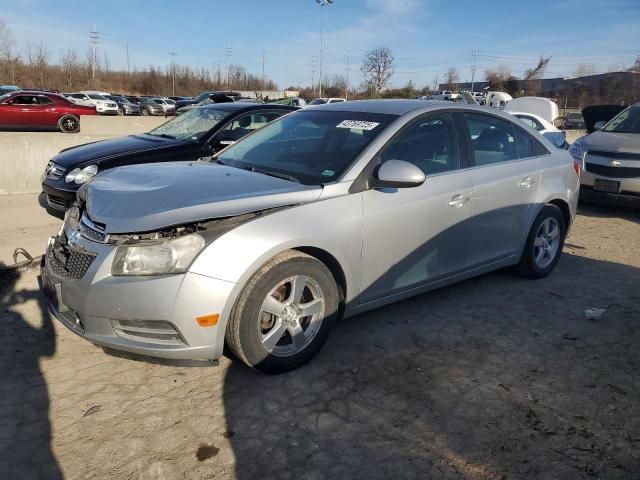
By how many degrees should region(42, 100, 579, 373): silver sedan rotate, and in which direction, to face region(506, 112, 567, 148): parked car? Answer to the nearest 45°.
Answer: approximately 180°

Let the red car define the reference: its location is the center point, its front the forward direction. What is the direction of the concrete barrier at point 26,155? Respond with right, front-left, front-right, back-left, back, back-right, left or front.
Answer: left

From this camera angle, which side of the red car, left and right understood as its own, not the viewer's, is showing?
left

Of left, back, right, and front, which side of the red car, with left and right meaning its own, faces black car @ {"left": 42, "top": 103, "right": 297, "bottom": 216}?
left

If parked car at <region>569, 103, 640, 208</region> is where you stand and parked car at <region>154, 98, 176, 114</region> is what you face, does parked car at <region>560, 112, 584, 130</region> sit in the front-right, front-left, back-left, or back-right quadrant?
front-right

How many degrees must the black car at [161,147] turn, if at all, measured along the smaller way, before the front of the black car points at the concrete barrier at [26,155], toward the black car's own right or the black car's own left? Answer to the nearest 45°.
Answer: approximately 90° to the black car's own right

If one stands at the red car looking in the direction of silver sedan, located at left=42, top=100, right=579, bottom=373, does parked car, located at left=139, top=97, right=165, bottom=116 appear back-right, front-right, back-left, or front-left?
back-left

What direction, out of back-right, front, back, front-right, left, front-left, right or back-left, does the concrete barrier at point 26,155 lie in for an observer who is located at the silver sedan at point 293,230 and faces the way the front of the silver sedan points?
right

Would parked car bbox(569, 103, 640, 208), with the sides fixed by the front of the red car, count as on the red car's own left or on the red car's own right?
on the red car's own left

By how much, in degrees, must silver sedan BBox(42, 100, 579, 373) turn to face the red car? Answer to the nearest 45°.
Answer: approximately 90° to its right

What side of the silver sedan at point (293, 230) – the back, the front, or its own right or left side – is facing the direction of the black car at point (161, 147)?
right

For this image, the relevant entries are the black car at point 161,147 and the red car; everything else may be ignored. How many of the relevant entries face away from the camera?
0

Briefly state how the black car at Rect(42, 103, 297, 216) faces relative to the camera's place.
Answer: facing the viewer and to the left of the viewer

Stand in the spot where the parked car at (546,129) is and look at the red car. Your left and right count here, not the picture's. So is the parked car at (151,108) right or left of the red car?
right

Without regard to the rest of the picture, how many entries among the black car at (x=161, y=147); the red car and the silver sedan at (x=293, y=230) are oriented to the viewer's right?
0

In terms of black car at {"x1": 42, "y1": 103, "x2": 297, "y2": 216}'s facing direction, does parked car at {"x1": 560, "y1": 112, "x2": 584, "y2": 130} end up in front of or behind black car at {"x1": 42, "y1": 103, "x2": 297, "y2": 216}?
behind
